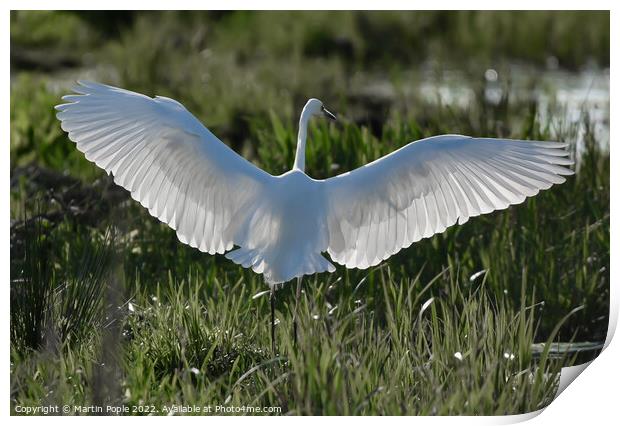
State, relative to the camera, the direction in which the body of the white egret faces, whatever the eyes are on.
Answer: away from the camera
